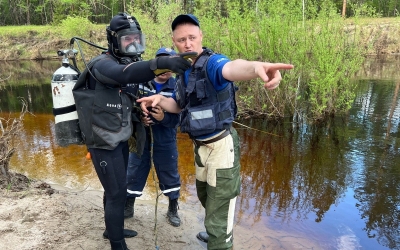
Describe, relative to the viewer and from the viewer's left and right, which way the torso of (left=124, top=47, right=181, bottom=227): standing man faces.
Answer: facing the viewer

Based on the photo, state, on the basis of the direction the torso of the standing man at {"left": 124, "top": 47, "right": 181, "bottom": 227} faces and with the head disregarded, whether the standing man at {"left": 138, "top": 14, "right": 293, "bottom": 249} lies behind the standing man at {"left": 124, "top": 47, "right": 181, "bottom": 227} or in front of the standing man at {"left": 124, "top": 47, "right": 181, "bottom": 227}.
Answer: in front

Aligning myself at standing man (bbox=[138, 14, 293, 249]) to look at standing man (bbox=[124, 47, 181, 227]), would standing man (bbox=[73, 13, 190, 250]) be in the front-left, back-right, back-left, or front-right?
front-left

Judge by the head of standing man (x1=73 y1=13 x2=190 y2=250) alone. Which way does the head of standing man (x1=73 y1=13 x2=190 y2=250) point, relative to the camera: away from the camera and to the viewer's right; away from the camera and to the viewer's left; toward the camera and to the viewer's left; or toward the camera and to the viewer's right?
toward the camera and to the viewer's right

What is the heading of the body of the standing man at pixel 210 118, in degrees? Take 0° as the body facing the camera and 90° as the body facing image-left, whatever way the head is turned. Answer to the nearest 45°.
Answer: approximately 45°

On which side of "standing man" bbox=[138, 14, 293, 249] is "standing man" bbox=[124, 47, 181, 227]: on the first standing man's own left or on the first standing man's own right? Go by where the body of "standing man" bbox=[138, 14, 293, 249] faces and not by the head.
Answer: on the first standing man's own right

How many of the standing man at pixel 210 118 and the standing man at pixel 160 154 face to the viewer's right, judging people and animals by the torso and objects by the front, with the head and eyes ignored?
0

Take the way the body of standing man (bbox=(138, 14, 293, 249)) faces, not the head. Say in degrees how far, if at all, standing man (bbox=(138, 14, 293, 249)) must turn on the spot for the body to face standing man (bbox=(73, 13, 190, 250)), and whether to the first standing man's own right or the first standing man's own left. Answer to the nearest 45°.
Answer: approximately 45° to the first standing man's own right
